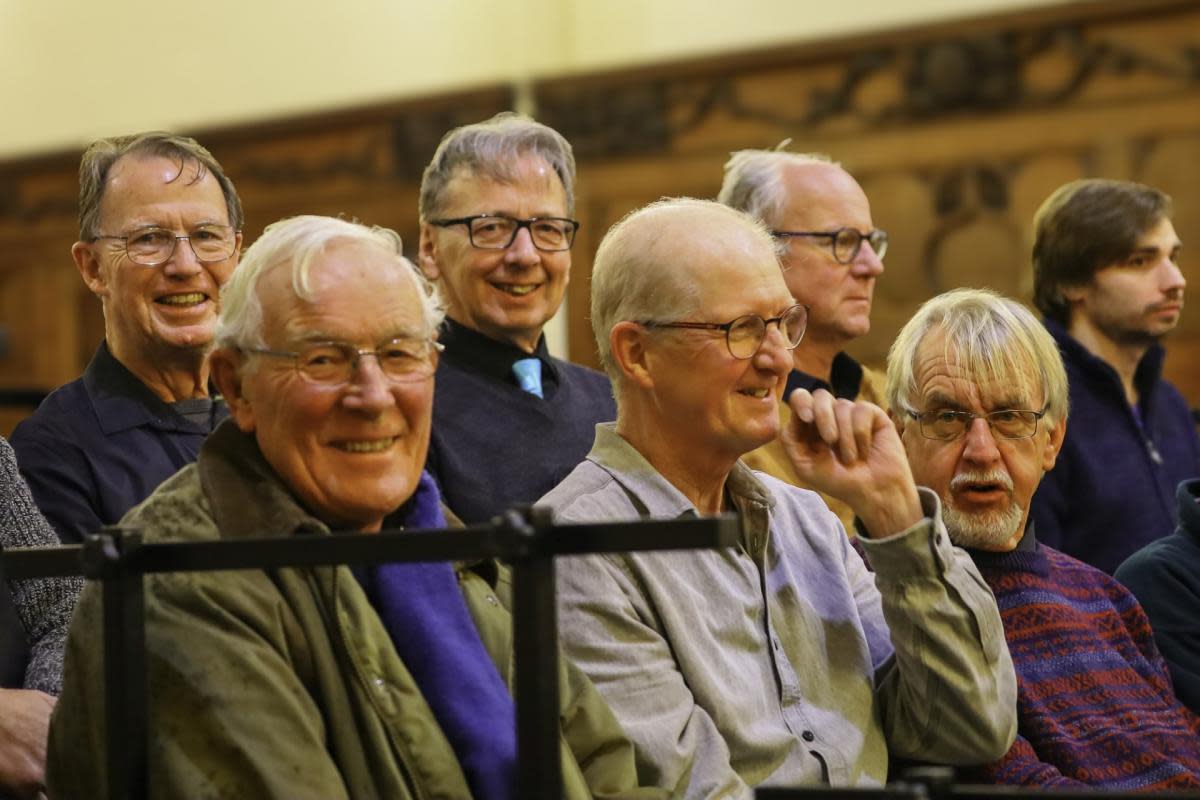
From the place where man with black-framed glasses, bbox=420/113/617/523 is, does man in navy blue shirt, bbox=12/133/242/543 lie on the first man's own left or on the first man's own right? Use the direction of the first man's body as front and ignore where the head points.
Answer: on the first man's own right

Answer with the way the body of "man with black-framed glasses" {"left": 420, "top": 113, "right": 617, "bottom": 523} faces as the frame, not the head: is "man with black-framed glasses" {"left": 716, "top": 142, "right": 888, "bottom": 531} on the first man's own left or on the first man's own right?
on the first man's own left

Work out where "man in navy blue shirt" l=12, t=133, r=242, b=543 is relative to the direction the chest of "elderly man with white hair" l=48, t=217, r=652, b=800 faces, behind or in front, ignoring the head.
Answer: behind

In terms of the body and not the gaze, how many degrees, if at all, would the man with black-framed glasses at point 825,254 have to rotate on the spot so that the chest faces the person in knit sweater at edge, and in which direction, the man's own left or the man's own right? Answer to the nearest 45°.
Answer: approximately 90° to the man's own right

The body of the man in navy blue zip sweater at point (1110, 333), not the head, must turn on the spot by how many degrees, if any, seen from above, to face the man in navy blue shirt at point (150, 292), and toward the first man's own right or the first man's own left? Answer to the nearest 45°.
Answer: approximately 90° to the first man's own right

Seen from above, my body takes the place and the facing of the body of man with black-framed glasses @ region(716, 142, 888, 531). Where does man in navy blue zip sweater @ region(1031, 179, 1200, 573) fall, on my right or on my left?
on my left

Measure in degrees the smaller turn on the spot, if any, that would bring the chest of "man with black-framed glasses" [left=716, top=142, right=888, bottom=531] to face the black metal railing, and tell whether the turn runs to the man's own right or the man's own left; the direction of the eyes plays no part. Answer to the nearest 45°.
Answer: approximately 45° to the man's own right

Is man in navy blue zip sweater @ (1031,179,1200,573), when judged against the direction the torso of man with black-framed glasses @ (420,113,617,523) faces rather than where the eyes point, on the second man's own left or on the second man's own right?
on the second man's own left
